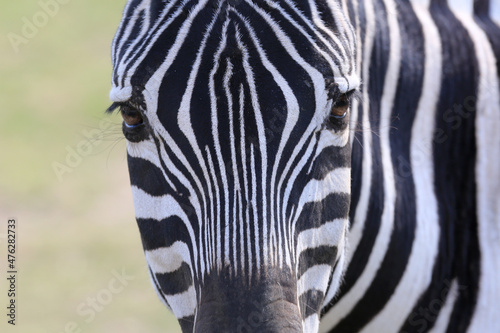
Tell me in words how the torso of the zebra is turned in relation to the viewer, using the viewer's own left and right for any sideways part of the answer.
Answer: facing the viewer and to the left of the viewer
